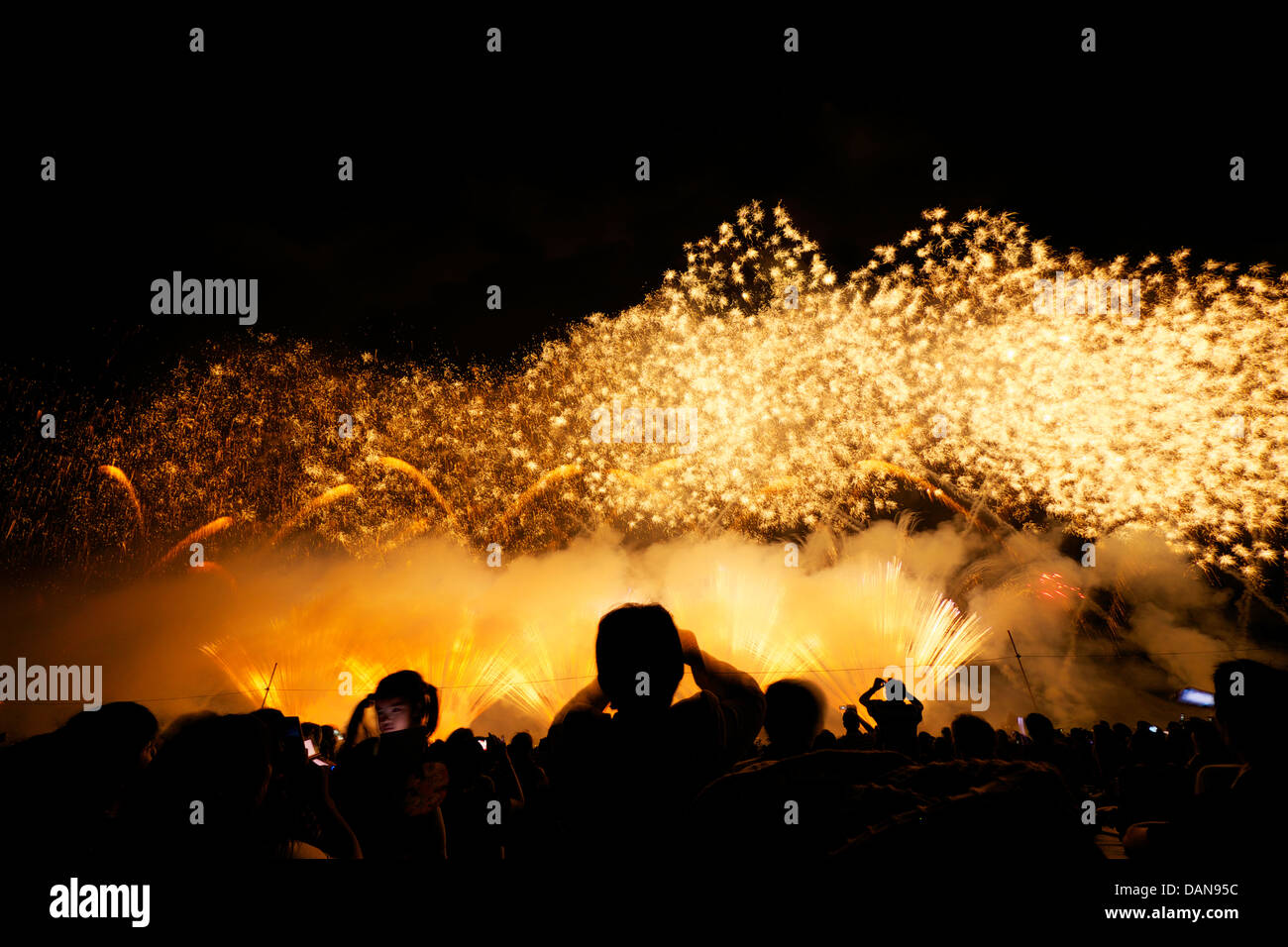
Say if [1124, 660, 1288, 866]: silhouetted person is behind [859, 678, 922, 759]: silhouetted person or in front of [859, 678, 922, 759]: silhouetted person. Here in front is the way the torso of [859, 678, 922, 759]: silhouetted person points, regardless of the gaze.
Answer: behind

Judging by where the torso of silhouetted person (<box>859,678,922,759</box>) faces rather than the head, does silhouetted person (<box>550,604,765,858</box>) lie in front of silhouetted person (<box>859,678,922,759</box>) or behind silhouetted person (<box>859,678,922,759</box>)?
behind

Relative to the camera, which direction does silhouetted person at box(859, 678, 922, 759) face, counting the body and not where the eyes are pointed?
away from the camera

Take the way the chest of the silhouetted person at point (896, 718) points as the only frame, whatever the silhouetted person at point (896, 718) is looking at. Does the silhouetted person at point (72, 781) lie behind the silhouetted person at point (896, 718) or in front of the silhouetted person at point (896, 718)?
behind

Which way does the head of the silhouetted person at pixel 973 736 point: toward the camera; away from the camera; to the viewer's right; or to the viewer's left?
away from the camera

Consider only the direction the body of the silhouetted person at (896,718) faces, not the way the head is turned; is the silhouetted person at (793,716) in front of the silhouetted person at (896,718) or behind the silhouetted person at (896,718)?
behind

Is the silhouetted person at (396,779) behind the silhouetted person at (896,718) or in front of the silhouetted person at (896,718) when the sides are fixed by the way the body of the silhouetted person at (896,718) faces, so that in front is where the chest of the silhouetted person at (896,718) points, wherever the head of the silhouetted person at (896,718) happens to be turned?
behind

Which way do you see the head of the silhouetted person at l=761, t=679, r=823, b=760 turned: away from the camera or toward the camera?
away from the camera
